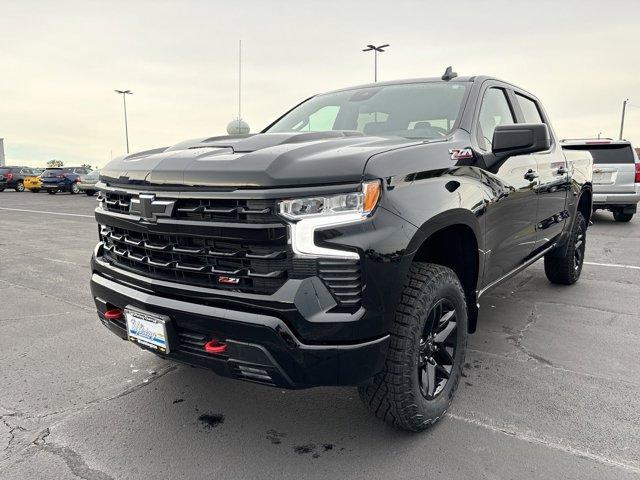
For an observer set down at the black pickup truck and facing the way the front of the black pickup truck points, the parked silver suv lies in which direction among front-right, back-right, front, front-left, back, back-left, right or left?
back

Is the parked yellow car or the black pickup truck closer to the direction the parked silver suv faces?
the parked yellow car

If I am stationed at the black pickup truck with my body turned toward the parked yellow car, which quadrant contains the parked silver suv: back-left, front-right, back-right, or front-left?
front-right

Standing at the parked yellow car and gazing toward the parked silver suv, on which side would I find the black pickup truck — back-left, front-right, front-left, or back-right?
front-right

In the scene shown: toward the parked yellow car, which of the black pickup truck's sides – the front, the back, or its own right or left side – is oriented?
right

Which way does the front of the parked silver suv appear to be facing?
away from the camera

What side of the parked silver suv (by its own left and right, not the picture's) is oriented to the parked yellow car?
left

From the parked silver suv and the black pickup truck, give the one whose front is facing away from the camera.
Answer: the parked silver suv

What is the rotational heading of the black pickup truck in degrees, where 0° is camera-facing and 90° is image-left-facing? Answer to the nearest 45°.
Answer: approximately 45°

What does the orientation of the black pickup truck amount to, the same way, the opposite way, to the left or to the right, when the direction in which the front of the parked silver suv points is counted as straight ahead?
the opposite way

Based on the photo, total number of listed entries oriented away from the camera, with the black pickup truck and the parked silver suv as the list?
1

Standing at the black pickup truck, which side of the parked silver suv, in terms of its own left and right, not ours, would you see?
back
